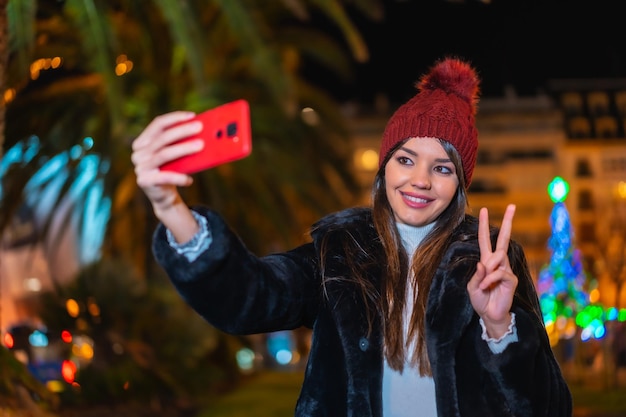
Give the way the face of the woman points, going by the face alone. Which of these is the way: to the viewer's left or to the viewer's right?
to the viewer's left

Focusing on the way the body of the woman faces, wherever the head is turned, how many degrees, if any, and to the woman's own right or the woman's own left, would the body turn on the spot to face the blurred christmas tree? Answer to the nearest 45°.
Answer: approximately 180°

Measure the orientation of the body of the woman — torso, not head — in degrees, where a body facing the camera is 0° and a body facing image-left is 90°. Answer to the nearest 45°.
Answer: approximately 0°

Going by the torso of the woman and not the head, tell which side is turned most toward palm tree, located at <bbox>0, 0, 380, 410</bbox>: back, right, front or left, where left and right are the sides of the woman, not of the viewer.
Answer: back
